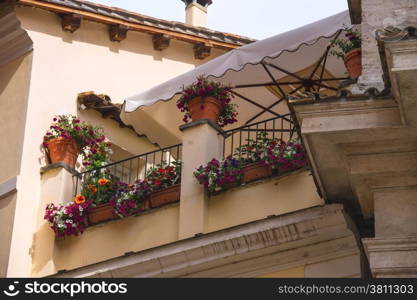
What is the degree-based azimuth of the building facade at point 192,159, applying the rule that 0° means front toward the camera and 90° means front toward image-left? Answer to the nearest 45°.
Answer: approximately 45°
